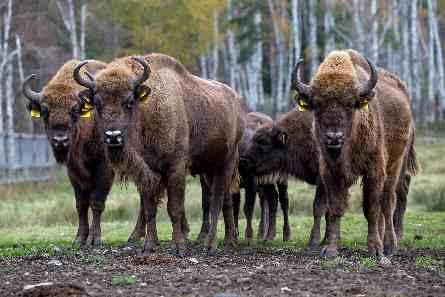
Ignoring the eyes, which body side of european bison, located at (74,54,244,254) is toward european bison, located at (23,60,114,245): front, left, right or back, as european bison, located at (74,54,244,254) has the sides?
right

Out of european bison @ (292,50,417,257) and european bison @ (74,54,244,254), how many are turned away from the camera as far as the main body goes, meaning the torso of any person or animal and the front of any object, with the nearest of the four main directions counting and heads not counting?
0

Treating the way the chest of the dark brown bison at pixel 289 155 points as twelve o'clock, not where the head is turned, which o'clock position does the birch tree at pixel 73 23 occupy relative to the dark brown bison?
The birch tree is roughly at 2 o'clock from the dark brown bison.

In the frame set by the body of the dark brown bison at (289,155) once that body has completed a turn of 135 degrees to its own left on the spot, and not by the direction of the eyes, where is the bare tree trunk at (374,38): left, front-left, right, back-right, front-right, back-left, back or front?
back-left

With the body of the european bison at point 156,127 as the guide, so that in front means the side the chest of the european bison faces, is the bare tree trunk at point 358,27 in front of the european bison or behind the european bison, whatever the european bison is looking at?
behind

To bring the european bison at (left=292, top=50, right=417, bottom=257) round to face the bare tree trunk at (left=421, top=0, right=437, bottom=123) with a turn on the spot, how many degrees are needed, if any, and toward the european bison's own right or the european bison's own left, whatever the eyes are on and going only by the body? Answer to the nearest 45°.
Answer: approximately 135° to the european bison's own right

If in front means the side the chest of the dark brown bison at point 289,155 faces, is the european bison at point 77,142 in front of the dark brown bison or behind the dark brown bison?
in front

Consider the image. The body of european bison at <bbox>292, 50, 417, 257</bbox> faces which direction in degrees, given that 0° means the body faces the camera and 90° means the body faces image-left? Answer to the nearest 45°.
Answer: approximately 45°

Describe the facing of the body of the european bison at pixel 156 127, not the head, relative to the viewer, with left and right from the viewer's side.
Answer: facing the viewer and to the left of the viewer

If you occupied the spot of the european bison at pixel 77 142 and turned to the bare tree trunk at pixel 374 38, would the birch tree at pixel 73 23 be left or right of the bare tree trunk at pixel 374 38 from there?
left
